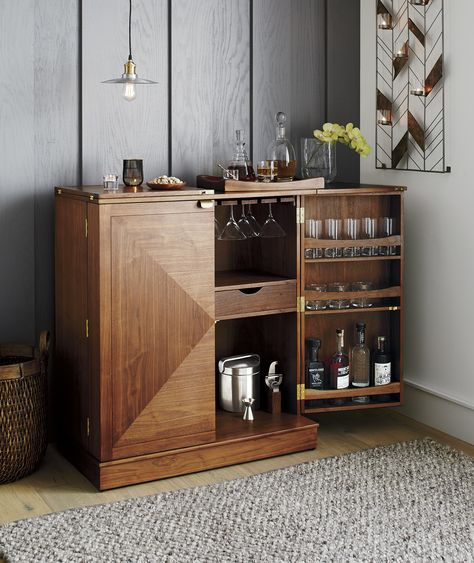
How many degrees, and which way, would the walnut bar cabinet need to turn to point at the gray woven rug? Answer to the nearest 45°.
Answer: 0° — it already faces it

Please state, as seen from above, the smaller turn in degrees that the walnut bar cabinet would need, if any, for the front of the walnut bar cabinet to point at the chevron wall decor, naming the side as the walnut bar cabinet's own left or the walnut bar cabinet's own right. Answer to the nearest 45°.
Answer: approximately 90° to the walnut bar cabinet's own left
